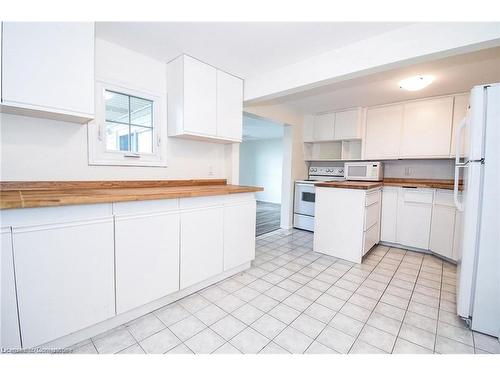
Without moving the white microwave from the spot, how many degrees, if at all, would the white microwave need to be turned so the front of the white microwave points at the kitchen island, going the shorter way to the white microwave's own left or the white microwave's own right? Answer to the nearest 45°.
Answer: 0° — it already faces it

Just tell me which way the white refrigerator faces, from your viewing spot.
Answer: facing to the left of the viewer

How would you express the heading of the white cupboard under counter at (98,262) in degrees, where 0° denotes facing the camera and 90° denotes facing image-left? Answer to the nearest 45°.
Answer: approximately 315°

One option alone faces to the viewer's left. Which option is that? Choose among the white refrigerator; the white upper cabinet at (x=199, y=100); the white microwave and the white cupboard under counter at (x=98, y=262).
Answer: the white refrigerator

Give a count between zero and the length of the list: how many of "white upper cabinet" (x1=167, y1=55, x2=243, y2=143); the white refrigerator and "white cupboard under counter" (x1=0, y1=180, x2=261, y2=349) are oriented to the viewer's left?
1

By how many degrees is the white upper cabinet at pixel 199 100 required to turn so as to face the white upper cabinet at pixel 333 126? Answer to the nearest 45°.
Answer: approximately 90° to its left

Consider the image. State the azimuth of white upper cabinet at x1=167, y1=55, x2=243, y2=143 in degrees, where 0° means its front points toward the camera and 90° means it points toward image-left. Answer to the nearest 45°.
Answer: approximately 315°

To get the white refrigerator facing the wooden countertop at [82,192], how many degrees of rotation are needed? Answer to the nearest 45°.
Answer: approximately 45° to its left

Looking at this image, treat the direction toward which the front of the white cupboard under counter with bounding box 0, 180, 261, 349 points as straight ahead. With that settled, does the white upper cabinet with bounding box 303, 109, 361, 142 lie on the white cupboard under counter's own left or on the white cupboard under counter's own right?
on the white cupboard under counter's own left

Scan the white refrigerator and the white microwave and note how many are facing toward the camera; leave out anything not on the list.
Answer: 1

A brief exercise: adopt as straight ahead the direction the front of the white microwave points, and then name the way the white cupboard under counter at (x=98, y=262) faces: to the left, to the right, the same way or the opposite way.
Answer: to the left

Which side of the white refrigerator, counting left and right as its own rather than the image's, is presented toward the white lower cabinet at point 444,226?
right
